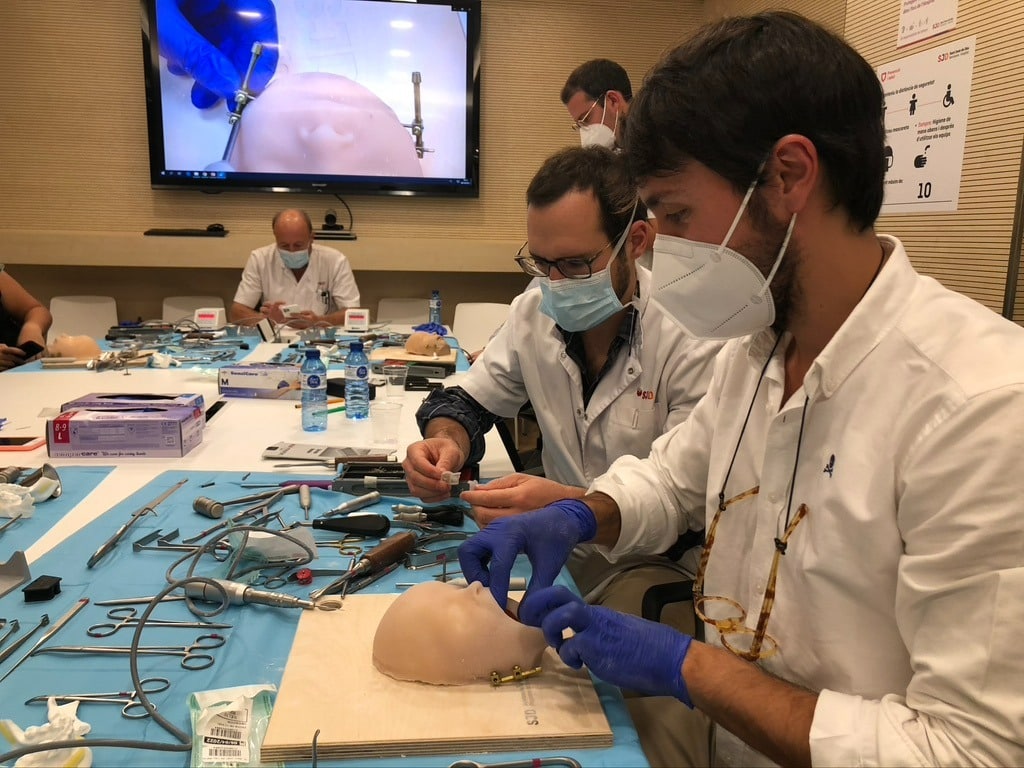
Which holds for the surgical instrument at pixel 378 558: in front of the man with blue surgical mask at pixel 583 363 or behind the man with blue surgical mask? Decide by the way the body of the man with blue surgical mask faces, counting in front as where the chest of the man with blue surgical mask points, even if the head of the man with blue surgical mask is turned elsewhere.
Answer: in front

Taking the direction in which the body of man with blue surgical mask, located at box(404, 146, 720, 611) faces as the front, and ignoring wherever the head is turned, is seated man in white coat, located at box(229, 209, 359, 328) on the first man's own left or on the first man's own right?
on the first man's own right

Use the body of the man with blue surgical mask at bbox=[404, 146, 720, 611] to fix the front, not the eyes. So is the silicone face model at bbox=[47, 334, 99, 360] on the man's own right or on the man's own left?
on the man's own right

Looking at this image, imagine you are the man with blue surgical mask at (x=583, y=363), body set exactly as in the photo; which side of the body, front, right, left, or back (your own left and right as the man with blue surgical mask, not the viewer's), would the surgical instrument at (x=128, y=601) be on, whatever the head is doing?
front

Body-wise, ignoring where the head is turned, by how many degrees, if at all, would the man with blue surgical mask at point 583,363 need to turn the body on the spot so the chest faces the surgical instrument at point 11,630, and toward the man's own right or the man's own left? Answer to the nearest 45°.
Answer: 0° — they already face it

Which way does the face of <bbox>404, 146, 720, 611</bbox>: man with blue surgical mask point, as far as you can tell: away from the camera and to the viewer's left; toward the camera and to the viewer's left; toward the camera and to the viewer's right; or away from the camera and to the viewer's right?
toward the camera and to the viewer's left

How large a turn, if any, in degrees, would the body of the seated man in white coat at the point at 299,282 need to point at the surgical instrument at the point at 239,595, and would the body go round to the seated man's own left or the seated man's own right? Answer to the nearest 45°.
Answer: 0° — they already face it

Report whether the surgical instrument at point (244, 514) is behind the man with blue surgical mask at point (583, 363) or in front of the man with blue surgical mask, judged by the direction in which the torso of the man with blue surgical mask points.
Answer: in front

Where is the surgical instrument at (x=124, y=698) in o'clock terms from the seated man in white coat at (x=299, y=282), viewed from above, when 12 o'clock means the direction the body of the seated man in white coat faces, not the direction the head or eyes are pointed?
The surgical instrument is roughly at 12 o'clock from the seated man in white coat.

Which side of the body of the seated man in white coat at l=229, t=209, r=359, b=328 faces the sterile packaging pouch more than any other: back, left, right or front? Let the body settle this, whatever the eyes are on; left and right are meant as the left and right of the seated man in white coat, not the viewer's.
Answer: front

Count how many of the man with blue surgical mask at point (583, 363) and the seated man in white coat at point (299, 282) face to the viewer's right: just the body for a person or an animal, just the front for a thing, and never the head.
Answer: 0

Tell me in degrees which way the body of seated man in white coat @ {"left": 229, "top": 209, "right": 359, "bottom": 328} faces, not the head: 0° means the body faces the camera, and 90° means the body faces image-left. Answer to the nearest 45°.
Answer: approximately 0°

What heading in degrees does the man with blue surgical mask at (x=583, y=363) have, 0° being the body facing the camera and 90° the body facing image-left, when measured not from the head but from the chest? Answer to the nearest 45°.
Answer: approximately 45°

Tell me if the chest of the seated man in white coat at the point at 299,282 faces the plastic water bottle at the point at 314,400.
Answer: yes

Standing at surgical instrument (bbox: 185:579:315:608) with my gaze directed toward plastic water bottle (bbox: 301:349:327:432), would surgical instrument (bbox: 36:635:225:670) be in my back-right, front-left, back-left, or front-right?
back-left
